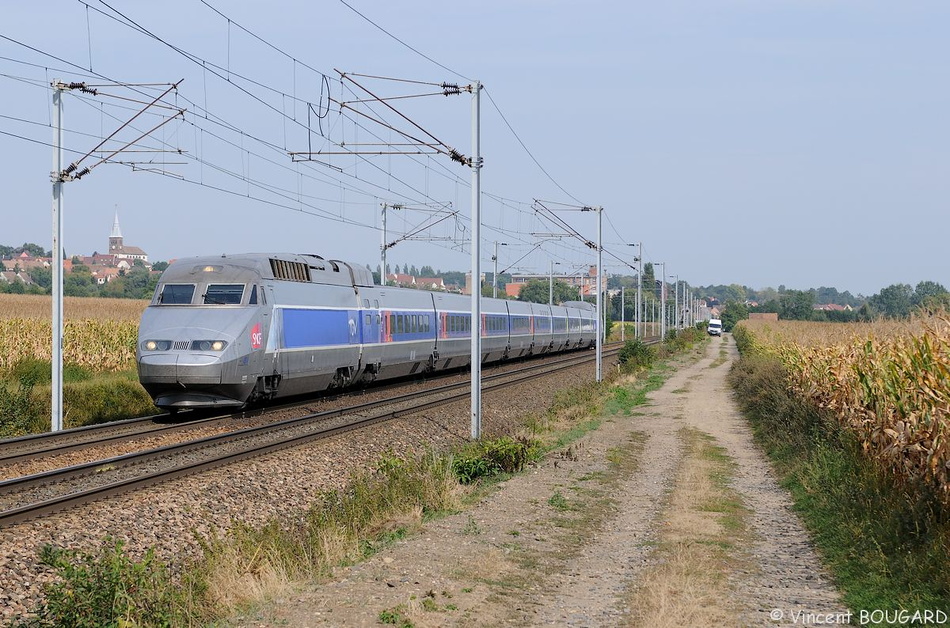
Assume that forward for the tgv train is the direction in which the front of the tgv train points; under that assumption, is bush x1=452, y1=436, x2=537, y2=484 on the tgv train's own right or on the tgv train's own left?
on the tgv train's own left

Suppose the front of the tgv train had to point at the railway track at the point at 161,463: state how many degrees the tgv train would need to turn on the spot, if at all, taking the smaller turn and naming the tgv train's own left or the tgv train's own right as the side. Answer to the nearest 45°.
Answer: approximately 45° to the tgv train's own left

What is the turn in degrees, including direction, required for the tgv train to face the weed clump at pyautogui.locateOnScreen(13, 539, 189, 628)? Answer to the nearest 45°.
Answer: approximately 45° to its left

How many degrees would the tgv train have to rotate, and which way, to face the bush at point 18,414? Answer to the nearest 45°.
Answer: approximately 45° to its right

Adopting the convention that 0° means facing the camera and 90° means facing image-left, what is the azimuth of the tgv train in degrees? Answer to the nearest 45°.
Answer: approximately 45°
